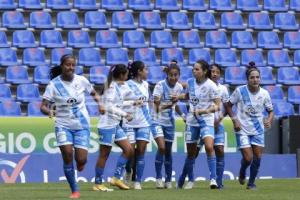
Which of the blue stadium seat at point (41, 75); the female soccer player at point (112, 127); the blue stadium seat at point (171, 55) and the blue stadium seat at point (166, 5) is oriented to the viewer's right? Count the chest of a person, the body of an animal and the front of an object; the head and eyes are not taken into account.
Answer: the female soccer player

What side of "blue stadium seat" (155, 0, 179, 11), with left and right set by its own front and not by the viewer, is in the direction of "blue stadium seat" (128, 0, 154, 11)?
right

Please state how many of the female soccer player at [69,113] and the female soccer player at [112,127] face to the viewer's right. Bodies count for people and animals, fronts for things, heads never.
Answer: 1

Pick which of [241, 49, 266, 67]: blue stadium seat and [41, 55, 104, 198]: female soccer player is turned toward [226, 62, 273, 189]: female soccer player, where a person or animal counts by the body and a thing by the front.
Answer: the blue stadium seat

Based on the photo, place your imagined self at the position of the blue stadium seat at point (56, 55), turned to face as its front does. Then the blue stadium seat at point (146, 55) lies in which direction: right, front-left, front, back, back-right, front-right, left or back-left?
left

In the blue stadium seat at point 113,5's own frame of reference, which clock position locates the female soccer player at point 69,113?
The female soccer player is roughly at 12 o'clock from the blue stadium seat.

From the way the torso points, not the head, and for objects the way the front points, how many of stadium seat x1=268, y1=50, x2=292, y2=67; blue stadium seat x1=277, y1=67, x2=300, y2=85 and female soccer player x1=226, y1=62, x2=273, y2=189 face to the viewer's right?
0

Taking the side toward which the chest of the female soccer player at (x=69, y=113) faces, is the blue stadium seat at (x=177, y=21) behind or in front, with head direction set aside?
behind

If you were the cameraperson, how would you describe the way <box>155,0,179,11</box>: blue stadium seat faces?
facing the viewer

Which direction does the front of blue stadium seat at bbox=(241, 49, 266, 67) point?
toward the camera

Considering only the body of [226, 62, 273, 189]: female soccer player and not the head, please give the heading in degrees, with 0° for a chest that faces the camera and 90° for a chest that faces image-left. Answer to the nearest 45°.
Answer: approximately 0°
